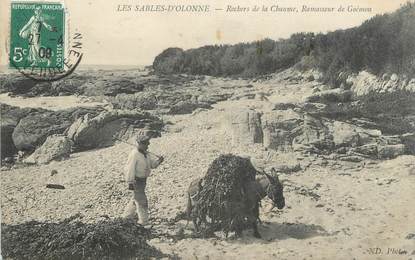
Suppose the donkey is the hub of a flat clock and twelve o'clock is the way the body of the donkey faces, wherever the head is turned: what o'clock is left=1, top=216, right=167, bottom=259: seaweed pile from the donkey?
The seaweed pile is roughly at 6 o'clock from the donkey.

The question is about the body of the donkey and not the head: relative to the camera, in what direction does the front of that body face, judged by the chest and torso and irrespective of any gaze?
to the viewer's right

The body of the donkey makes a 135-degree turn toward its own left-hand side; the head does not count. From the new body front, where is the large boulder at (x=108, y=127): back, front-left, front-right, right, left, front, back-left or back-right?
front

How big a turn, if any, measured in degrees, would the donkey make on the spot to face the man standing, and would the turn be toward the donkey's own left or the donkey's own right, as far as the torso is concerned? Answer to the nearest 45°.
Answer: approximately 180°

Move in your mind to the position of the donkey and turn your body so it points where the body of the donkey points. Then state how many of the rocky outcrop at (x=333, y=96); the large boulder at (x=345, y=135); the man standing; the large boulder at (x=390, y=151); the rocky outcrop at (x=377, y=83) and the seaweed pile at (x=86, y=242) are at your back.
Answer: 2
